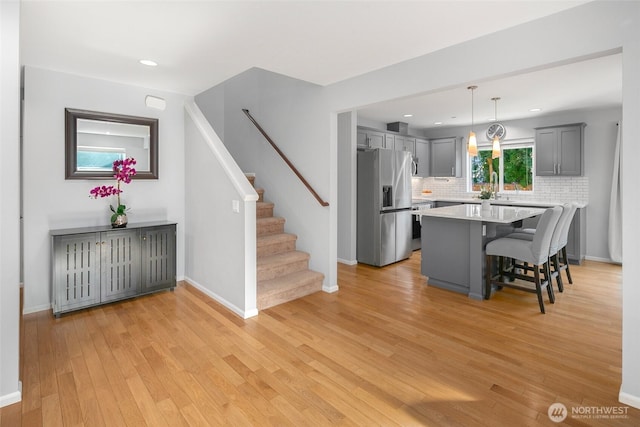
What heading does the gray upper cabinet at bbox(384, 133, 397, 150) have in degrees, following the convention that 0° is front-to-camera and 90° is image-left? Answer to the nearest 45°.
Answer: approximately 315°

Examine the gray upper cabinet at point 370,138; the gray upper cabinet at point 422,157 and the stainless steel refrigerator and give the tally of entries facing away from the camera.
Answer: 0

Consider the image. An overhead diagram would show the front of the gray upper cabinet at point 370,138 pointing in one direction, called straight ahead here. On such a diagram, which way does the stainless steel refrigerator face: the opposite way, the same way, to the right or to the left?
the same way

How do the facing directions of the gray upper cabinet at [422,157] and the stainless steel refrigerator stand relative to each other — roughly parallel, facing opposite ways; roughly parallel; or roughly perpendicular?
roughly parallel

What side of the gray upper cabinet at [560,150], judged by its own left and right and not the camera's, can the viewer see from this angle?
front

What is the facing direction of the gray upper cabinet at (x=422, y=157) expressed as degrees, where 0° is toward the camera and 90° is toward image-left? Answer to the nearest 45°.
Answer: approximately 315°

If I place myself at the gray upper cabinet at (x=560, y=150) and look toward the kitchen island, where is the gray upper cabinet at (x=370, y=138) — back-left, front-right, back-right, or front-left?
front-right

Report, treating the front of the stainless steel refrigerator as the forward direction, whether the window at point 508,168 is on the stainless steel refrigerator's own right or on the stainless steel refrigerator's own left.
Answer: on the stainless steel refrigerator's own left

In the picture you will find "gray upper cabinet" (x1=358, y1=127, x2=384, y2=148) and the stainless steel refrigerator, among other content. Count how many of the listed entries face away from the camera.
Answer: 0

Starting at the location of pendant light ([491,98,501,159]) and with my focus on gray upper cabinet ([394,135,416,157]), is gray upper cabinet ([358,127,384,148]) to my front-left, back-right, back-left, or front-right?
front-left

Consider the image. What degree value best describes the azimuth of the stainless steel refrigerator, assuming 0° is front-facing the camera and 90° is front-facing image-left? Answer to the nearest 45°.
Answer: approximately 315°

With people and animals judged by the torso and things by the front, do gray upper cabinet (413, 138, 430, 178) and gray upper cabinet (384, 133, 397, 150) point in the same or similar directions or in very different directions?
same or similar directions

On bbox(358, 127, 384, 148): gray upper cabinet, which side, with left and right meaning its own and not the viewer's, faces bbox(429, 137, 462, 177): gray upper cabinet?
left

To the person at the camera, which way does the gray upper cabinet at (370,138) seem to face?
facing the viewer and to the right of the viewer

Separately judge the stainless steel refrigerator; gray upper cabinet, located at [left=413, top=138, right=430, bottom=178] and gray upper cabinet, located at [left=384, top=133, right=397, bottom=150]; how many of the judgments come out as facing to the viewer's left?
0

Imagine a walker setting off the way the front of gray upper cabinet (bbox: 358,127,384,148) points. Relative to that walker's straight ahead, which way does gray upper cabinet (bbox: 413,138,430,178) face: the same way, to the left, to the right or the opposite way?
the same way
